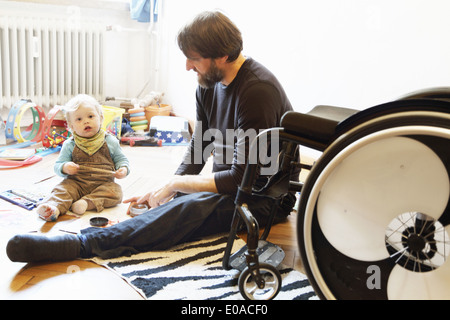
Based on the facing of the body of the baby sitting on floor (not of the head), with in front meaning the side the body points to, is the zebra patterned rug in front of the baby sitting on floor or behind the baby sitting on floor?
in front

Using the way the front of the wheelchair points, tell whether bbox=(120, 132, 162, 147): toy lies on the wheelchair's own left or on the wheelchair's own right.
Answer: on the wheelchair's own right

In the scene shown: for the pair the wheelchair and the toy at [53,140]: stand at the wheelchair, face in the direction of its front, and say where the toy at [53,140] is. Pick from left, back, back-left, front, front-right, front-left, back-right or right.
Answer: front-right

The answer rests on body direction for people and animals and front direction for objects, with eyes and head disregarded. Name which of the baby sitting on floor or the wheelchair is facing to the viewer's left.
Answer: the wheelchair

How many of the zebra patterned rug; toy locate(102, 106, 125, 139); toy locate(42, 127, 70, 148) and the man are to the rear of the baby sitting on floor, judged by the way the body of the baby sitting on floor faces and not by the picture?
2

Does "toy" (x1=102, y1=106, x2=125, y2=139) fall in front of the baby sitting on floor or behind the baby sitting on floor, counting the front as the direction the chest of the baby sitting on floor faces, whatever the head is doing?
behind

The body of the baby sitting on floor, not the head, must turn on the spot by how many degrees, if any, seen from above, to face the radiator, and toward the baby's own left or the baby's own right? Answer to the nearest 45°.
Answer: approximately 180°

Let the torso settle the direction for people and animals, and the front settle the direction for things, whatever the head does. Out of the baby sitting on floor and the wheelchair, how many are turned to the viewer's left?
1

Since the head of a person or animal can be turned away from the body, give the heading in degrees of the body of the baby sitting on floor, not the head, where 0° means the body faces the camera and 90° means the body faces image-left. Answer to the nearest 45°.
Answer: approximately 0°

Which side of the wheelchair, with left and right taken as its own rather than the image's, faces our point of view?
left

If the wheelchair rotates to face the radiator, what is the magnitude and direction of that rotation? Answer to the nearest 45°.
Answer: approximately 45° to its right

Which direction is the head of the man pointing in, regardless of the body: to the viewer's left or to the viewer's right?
to the viewer's left
